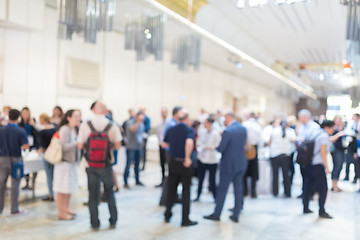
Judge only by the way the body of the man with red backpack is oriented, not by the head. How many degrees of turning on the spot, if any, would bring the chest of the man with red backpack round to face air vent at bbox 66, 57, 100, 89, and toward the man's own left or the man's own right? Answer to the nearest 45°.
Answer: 0° — they already face it

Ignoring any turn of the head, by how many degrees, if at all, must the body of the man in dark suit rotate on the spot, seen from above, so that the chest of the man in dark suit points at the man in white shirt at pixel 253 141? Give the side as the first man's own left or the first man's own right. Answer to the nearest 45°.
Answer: approximately 45° to the first man's own right

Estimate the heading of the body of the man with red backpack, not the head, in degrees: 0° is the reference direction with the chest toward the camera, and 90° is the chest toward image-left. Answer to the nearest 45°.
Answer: approximately 180°

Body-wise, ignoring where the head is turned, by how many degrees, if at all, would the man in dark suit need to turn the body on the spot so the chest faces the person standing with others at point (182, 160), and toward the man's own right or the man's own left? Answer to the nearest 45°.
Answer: approximately 45° to the man's own left

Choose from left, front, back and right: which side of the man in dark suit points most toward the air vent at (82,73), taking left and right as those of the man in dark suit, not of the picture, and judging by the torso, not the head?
front

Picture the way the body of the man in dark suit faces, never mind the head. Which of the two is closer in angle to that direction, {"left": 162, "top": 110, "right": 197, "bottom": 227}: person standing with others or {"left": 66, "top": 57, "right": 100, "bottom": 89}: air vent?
the air vent

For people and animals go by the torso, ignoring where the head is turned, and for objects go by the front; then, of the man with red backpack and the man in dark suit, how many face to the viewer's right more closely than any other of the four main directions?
0

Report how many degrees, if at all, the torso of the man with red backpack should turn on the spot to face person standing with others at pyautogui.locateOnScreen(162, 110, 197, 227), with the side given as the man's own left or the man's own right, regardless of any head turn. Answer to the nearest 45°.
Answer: approximately 90° to the man's own right

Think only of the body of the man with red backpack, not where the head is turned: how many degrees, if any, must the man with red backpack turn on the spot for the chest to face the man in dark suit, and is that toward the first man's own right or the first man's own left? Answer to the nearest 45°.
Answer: approximately 90° to the first man's own right

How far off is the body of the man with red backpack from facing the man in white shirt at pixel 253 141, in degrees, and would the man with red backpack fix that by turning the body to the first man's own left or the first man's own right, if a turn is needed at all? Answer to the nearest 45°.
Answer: approximately 45° to the first man's own right

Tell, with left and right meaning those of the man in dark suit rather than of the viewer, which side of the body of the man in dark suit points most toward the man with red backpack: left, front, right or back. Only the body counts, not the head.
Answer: left

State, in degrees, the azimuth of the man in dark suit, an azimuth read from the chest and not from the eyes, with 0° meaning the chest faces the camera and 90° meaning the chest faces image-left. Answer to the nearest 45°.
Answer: approximately 135°

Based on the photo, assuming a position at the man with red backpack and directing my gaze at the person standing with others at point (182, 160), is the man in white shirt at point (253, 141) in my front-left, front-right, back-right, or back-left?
front-left
